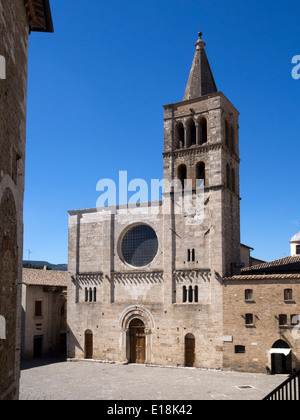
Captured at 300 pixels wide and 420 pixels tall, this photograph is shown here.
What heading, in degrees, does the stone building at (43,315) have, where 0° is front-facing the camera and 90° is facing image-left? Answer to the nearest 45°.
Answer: approximately 0°

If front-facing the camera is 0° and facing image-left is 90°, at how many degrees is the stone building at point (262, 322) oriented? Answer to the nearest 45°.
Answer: approximately 0°

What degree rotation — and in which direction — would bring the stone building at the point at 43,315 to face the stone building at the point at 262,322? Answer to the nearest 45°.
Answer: approximately 45° to its left

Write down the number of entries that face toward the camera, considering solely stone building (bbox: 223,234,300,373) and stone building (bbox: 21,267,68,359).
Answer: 2
